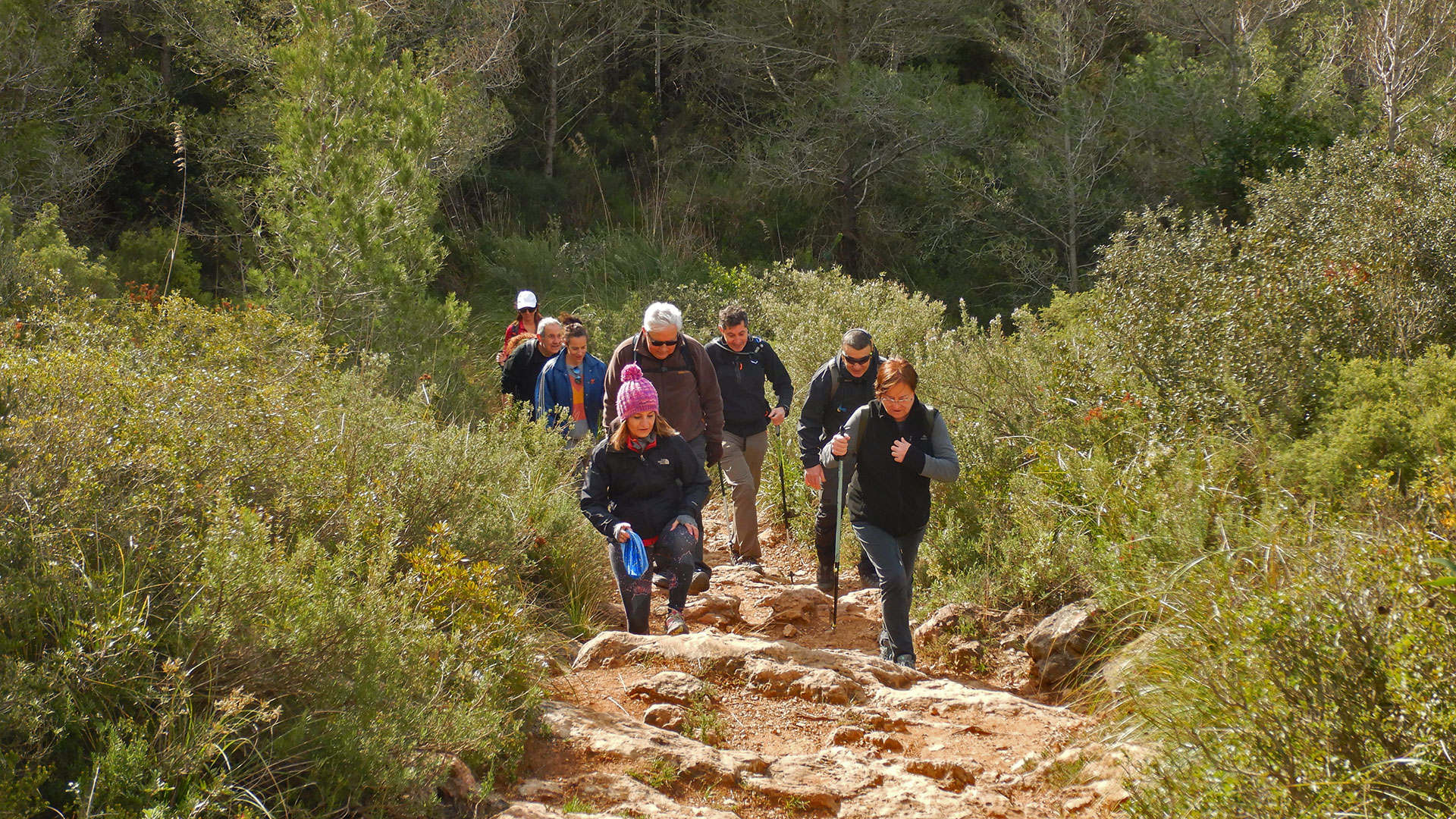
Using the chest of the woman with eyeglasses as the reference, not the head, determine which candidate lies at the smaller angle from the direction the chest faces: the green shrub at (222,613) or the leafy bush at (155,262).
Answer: the green shrub

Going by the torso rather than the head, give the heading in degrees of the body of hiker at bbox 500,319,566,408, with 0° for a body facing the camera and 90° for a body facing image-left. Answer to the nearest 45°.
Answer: approximately 315°

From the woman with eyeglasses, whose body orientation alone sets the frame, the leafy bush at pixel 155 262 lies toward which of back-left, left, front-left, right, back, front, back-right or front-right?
back-right

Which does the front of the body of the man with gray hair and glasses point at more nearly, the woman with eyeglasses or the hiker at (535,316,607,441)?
the woman with eyeglasses

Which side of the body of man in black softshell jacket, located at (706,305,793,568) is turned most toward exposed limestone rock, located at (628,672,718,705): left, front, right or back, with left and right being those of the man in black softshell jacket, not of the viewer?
front

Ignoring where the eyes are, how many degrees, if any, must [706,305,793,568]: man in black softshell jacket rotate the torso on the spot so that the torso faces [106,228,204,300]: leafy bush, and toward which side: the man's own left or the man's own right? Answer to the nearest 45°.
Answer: approximately 135° to the man's own right

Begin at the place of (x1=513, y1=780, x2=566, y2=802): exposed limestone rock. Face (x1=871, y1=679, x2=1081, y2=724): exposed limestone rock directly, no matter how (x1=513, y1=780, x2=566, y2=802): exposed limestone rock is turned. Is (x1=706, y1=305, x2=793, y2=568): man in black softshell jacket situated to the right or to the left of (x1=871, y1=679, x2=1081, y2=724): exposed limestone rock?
left

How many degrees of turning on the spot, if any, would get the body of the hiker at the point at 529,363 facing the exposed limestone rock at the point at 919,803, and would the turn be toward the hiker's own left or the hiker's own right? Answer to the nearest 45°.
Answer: approximately 45° to the hiker's own right

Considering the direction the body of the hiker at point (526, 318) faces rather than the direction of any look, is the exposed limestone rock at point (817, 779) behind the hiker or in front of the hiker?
in front
